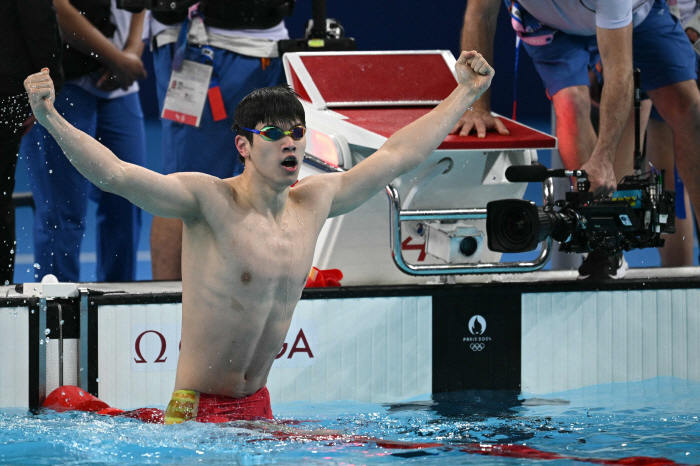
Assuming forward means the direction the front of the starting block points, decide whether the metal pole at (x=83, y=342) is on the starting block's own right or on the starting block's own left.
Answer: on the starting block's own right

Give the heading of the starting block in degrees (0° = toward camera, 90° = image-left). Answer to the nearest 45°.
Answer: approximately 315°

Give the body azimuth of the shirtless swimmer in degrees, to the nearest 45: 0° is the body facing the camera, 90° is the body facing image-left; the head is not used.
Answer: approximately 315°

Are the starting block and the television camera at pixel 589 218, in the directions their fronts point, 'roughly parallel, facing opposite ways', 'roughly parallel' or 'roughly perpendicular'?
roughly perpendicular

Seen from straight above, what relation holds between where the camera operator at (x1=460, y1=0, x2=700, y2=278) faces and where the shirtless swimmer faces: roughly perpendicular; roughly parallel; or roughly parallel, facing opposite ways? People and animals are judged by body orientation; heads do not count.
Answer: roughly perpendicular

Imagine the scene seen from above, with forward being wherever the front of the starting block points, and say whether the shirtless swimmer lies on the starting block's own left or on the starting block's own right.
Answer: on the starting block's own right
